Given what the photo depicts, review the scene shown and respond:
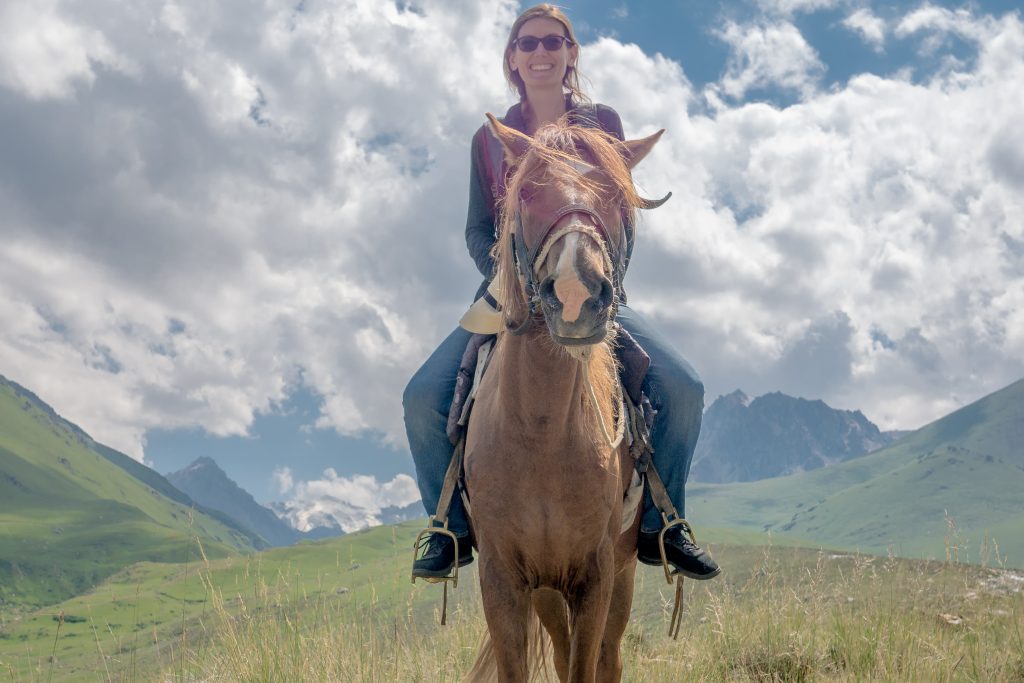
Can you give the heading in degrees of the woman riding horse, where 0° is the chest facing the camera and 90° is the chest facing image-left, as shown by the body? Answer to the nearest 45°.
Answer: approximately 0°
